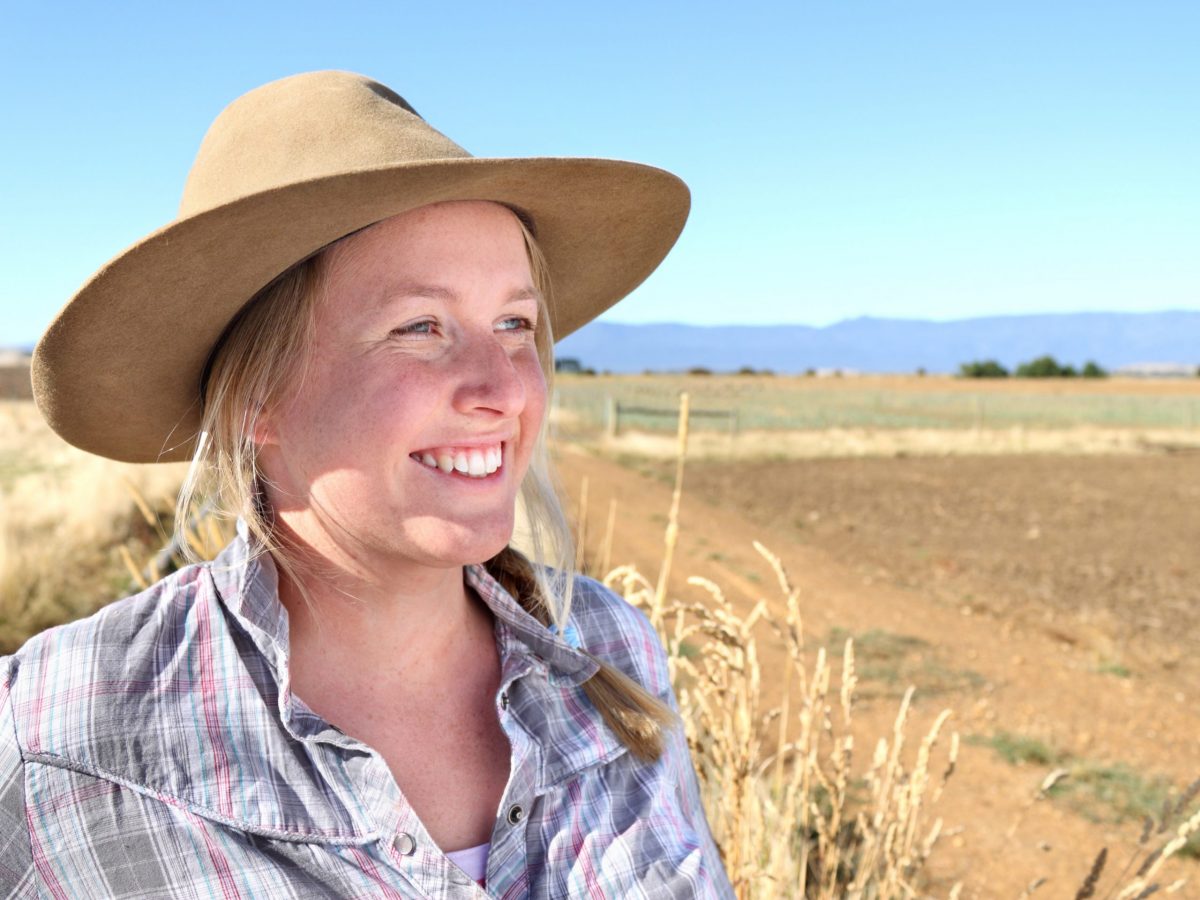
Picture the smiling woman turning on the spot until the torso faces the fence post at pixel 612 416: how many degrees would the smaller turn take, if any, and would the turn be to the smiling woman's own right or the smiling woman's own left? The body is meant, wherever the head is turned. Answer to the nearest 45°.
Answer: approximately 135° to the smiling woman's own left

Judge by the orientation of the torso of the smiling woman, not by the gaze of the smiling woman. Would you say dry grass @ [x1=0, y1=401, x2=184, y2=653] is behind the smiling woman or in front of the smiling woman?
behind

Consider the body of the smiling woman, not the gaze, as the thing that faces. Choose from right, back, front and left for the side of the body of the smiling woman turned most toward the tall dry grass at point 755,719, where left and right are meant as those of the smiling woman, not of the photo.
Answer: left

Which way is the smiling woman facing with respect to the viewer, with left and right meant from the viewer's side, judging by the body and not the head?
facing the viewer and to the right of the viewer
